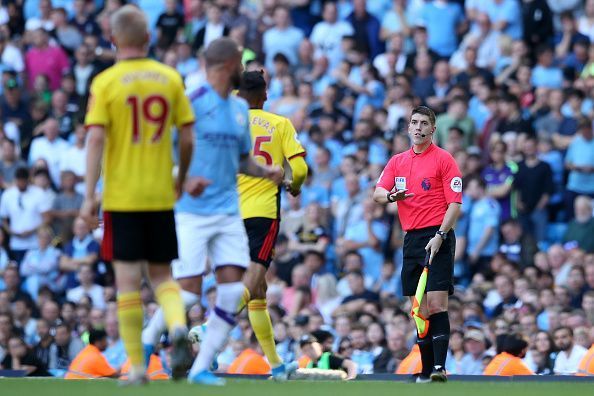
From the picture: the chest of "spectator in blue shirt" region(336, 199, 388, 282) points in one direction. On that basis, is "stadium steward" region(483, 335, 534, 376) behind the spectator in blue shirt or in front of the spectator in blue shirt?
in front

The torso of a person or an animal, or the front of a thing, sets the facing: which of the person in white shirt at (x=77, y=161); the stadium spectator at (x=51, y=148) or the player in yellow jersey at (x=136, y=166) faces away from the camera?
the player in yellow jersey

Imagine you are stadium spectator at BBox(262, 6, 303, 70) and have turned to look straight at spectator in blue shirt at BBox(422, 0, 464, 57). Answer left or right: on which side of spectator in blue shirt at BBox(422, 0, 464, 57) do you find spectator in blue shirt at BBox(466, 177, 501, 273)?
right

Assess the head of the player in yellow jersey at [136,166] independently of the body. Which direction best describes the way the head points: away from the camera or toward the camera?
away from the camera

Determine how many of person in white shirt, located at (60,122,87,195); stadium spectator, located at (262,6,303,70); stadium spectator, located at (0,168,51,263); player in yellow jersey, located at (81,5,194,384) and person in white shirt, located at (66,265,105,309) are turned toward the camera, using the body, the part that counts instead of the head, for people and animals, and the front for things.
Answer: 4

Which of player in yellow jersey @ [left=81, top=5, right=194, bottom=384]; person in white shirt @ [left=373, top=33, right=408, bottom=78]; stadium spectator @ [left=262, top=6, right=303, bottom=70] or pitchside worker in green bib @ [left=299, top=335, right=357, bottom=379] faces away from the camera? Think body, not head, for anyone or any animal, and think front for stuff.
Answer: the player in yellow jersey

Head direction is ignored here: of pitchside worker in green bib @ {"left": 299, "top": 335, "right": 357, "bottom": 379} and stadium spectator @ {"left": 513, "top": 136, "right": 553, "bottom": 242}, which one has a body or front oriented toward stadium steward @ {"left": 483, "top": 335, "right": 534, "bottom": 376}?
stadium spectator @ {"left": 513, "top": 136, "right": 553, "bottom": 242}

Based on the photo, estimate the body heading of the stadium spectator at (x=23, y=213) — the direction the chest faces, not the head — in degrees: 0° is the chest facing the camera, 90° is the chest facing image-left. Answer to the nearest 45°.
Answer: approximately 0°

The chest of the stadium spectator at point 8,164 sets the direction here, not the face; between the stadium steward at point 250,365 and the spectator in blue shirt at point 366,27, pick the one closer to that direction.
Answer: the stadium steward
